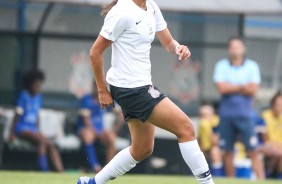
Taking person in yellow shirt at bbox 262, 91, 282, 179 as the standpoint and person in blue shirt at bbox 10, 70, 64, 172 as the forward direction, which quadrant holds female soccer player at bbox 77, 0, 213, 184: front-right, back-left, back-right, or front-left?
front-left

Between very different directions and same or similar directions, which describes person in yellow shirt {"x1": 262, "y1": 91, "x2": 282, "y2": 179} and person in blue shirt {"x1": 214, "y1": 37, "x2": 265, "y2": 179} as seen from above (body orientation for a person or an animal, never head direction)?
same or similar directions

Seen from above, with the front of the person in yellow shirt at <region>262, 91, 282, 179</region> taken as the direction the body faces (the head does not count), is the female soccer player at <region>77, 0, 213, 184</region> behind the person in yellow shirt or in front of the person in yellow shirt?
in front

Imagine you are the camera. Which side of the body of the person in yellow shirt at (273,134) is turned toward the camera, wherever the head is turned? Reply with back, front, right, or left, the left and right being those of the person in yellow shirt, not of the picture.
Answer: front

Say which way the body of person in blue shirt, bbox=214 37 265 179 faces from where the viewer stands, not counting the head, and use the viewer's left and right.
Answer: facing the viewer

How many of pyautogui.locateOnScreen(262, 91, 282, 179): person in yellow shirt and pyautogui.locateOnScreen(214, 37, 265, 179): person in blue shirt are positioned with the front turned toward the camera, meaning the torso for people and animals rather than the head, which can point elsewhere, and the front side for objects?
2

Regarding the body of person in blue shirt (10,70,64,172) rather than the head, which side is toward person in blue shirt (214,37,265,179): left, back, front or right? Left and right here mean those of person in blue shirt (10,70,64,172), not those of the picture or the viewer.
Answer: front

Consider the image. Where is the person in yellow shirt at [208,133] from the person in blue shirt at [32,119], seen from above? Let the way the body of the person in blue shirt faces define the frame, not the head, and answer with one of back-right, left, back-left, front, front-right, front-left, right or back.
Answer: front-left

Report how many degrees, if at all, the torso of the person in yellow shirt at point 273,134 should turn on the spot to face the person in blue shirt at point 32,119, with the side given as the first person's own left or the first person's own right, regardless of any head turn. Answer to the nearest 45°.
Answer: approximately 90° to the first person's own right

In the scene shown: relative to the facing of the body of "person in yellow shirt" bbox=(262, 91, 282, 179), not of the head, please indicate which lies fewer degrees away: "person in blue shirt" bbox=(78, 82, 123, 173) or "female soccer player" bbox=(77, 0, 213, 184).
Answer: the female soccer player

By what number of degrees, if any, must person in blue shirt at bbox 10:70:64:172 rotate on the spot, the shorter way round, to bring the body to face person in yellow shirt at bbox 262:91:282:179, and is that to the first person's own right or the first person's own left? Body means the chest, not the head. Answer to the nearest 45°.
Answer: approximately 45° to the first person's own left

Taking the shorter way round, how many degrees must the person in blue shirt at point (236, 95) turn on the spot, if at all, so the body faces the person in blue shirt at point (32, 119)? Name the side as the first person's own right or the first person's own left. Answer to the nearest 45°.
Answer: approximately 90° to the first person's own right

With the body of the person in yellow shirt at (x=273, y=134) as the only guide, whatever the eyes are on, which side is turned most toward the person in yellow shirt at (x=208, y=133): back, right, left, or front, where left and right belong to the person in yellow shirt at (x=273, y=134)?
right
